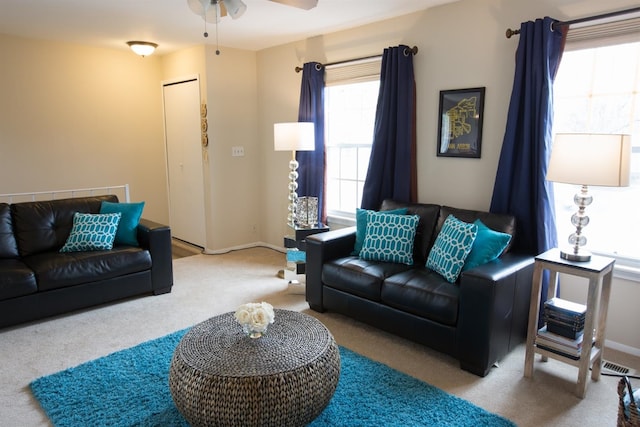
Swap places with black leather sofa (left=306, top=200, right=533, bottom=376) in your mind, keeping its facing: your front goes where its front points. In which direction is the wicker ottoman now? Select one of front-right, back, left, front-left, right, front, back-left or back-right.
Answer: front

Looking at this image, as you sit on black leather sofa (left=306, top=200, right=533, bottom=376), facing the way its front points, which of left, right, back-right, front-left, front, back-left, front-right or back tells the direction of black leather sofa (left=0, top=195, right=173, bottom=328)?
front-right

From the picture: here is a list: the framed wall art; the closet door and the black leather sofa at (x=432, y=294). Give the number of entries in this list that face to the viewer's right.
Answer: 0

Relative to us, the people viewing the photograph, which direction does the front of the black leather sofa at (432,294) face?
facing the viewer and to the left of the viewer

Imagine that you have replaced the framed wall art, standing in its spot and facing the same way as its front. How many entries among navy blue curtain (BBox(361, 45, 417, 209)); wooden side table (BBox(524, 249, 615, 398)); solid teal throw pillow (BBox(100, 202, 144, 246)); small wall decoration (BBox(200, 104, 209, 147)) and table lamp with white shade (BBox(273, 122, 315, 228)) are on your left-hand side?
1

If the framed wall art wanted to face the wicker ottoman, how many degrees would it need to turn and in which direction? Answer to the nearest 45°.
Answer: approximately 45° to its left

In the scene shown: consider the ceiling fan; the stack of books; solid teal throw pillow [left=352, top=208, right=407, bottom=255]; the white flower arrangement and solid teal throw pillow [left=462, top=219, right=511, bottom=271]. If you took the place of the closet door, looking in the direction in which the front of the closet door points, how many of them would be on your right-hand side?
0

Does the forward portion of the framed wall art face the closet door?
no

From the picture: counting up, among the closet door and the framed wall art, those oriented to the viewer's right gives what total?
0

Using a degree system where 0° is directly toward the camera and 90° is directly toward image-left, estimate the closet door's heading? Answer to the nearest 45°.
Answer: approximately 45°

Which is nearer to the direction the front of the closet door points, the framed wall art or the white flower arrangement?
the white flower arrangement

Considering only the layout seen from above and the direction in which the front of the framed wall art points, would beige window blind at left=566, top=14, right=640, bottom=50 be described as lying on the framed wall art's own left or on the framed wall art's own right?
on the framed wall art's own left

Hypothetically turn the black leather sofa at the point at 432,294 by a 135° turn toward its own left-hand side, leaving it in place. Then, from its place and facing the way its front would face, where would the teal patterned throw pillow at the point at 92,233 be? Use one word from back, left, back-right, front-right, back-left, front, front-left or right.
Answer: back

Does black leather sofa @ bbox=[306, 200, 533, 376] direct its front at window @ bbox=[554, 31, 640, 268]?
no

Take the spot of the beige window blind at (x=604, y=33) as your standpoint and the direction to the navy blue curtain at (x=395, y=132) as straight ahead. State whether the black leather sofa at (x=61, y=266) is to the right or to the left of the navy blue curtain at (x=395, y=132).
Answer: left

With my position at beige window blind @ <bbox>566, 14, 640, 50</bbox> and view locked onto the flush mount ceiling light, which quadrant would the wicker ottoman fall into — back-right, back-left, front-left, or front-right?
front-left

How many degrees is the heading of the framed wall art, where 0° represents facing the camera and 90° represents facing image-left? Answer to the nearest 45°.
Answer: approximately 45°

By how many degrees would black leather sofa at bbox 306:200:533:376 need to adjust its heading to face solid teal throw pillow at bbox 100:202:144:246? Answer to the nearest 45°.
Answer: approximately 45° to its right

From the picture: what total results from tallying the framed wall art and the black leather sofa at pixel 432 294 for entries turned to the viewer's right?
0

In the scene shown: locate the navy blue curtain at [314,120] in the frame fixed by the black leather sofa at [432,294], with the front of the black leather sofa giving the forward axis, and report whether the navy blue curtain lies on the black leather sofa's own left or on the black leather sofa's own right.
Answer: on the black leather sofa's own right

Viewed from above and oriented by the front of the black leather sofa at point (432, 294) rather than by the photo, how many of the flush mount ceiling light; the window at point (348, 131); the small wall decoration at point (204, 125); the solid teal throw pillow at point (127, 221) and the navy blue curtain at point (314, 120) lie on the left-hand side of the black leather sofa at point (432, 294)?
0

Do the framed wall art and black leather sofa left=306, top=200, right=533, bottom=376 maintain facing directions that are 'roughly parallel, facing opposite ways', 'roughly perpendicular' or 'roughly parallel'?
roughly parallel
